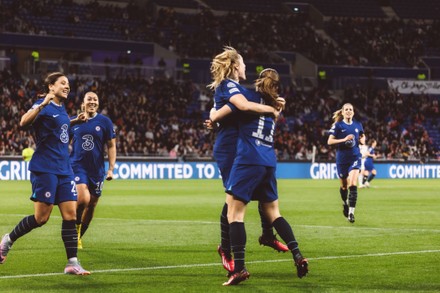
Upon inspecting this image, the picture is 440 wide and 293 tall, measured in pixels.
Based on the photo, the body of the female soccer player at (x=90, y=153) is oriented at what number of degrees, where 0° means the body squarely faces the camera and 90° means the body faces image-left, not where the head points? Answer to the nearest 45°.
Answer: approximately 0°

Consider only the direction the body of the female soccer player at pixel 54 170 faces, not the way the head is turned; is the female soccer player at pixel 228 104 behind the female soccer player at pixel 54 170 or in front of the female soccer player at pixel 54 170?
in front

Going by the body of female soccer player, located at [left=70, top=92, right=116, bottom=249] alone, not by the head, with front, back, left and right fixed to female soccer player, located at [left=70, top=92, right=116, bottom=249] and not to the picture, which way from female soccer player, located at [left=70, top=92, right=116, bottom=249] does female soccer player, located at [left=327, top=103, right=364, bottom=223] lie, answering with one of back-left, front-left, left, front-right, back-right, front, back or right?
back-left

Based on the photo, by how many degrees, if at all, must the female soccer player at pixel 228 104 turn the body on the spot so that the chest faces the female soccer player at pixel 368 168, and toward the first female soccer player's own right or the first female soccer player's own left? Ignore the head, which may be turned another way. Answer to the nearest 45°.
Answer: approximately 90° to the first female soccer player's own left

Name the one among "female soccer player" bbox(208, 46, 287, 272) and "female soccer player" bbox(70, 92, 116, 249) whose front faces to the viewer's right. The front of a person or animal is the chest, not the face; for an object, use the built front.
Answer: "female soccer player" bbox(208, 46, 287, 272)

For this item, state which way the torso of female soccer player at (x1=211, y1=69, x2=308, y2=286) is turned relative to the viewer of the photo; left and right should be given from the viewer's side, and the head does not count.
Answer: facing away from the viewer and to the left of the viewer

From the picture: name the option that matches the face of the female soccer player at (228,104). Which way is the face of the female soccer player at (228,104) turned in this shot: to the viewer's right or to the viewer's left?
to the viewer's right

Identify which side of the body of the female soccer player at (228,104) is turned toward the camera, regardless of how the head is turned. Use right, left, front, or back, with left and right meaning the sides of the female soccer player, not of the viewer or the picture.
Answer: right
